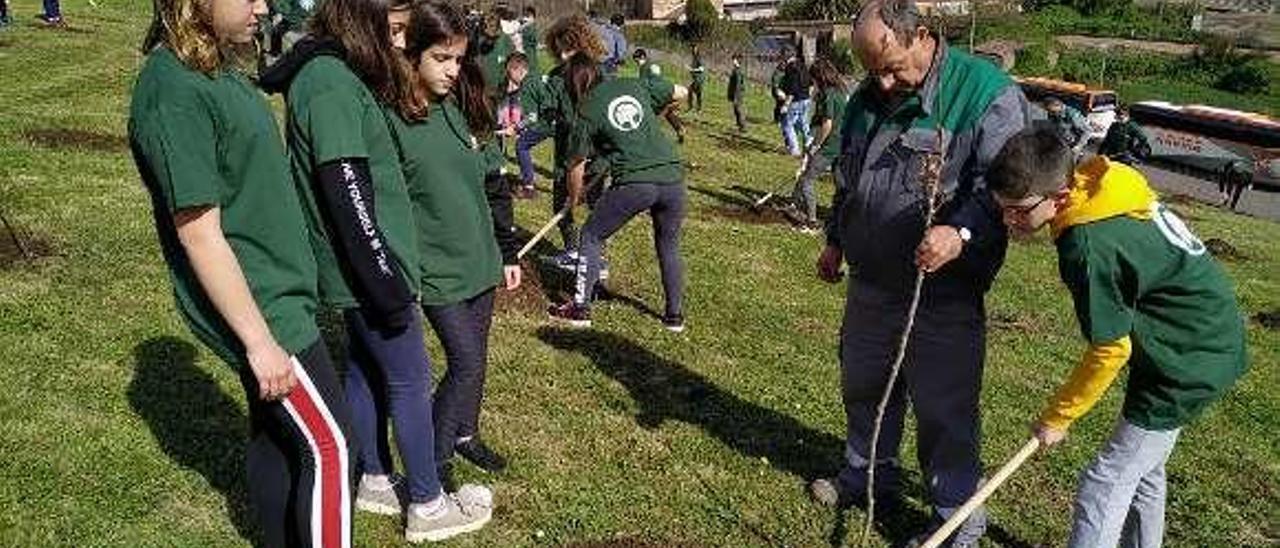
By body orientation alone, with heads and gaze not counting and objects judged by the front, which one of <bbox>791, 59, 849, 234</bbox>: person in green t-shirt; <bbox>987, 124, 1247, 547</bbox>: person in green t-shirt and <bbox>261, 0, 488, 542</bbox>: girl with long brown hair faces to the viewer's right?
the girl with long brown hair

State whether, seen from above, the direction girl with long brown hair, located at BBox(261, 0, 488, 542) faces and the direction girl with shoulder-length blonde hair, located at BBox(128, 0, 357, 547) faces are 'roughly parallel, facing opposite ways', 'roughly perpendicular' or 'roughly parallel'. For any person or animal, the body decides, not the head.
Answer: roughly parallel

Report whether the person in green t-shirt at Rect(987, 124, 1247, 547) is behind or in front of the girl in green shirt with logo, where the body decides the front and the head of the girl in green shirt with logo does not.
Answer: behind

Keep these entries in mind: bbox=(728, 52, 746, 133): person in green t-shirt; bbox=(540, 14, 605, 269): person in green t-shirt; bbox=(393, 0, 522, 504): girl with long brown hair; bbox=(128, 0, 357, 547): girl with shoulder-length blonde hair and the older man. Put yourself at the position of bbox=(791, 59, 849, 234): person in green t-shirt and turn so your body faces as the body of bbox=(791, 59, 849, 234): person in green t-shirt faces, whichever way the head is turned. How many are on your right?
1

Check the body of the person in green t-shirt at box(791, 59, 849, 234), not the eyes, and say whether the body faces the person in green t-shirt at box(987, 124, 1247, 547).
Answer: no

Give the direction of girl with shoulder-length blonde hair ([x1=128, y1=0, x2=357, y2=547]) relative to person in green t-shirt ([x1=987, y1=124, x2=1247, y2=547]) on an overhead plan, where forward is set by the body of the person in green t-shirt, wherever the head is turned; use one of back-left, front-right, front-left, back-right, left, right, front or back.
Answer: front-left

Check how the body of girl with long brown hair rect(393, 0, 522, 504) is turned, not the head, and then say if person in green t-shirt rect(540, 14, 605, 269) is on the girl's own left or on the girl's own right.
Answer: on the girl's own left

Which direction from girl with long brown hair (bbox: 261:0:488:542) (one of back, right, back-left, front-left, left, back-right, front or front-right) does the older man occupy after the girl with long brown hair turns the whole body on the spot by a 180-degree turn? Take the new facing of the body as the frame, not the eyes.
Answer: back

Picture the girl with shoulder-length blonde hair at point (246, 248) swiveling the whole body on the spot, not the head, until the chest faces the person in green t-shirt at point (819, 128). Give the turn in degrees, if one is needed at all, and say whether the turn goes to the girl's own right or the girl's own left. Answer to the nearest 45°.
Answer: approximately 45° to the girl's own left

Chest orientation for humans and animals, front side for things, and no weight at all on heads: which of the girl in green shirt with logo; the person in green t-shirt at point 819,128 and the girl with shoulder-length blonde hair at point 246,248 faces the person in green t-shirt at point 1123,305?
the girl with shoulder-length blonde hair

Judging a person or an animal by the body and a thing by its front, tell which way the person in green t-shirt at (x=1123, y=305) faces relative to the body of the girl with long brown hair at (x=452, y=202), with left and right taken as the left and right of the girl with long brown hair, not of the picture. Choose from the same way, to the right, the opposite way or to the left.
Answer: the opposite way

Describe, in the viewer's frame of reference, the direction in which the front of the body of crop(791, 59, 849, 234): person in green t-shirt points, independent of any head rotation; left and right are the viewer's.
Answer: facing to the left of the viewer

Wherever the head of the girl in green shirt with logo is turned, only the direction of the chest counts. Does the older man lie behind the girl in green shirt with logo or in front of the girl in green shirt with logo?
behind

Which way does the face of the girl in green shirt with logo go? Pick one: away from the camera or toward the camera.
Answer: away from the camera

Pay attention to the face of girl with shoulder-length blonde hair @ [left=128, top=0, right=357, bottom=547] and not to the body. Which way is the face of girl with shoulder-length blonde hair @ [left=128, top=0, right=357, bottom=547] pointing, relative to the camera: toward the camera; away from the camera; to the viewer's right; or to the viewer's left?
to the viewer's right

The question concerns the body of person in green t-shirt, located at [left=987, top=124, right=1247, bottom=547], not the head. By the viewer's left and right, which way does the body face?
facing to the left of the viewer

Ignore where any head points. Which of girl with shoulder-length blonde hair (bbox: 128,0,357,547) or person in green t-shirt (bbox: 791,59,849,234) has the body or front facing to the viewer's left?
the person in green t-shirt

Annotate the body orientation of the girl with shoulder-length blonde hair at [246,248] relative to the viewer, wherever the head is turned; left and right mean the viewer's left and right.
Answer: facing to the right of the viewer

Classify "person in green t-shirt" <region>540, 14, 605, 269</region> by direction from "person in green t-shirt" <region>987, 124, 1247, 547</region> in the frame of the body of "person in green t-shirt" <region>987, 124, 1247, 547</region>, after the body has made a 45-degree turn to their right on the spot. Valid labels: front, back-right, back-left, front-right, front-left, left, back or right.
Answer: front
